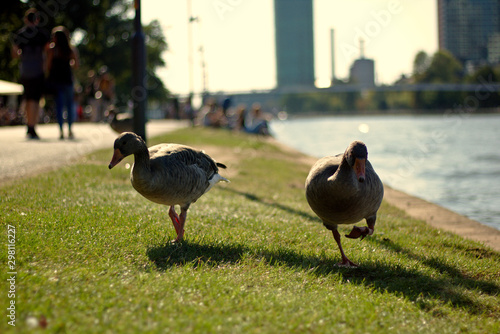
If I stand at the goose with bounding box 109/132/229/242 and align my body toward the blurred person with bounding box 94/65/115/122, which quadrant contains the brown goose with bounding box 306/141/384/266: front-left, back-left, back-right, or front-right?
back-right

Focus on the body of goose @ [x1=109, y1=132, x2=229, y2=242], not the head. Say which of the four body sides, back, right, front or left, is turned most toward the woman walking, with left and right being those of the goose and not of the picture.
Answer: right

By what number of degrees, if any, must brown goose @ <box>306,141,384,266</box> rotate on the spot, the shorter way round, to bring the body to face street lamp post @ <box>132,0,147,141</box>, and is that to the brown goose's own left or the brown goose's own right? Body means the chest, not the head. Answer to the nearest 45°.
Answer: approximately 135° to the brown goose's own right

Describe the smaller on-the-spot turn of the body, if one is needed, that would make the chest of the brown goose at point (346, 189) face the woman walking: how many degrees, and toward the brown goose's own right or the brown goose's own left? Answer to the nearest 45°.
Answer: approximately 135° to the brown goose's own right

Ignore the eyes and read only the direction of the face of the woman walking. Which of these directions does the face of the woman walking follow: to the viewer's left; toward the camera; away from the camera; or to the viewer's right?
away from the camera

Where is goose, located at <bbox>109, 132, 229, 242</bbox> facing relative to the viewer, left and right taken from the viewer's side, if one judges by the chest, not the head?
facing to the left of the viewer

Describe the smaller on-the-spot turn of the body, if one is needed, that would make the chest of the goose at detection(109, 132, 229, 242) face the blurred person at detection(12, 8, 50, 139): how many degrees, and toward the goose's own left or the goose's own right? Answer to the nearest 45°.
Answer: approximately 90° to the goose's own right

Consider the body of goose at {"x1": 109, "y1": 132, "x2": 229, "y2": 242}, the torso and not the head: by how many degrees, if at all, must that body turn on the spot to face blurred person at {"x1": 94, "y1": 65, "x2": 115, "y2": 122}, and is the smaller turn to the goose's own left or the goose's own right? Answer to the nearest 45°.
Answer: approximately 90° to the goose's own right

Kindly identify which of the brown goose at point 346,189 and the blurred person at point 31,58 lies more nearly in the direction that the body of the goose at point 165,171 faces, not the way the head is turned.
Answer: the blurred person

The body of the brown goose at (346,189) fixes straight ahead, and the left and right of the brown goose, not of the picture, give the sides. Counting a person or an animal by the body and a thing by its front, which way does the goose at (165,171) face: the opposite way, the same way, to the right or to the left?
to the right

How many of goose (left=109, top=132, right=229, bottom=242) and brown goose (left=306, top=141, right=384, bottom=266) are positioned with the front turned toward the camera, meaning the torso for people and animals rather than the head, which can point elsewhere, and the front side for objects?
1
